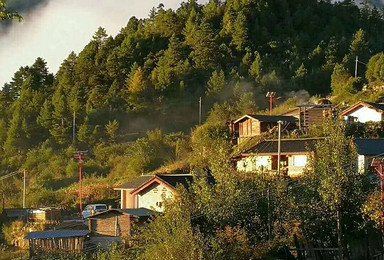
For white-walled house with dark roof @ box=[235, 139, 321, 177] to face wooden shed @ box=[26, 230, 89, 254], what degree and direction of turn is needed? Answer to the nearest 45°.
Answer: approximately 45° to its right

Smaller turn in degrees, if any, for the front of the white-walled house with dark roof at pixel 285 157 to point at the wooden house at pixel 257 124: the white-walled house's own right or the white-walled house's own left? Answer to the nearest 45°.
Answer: approximately 180°

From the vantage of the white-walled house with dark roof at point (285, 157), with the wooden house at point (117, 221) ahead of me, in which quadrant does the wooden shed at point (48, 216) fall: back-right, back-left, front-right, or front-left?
front-right

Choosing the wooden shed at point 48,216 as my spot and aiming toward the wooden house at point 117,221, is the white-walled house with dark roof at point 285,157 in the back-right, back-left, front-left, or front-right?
front-left

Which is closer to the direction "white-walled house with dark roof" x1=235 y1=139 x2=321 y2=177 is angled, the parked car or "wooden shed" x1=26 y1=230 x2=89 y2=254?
the wooden shed

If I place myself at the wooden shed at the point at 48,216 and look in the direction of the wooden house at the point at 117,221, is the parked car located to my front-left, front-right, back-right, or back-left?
front-left

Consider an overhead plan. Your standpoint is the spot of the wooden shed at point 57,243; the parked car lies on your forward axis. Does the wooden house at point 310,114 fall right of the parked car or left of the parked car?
right

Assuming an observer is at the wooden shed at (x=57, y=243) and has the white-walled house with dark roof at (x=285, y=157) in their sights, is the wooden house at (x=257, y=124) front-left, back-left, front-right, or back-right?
front-left

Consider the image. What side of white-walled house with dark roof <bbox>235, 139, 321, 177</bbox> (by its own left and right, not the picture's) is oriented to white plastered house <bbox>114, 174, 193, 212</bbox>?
right

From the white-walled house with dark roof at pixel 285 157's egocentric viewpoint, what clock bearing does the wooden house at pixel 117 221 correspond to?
the wooden house at pixel 117 221 is roughly at 2 o'clock from the white-walled house with dark roof at pixel 285 157.

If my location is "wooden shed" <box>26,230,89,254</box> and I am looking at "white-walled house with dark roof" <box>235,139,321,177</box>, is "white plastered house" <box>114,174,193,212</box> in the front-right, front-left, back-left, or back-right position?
front-left

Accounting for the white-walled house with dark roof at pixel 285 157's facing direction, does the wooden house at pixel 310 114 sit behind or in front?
behind

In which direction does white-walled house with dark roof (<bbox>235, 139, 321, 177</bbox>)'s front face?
toward the camera
